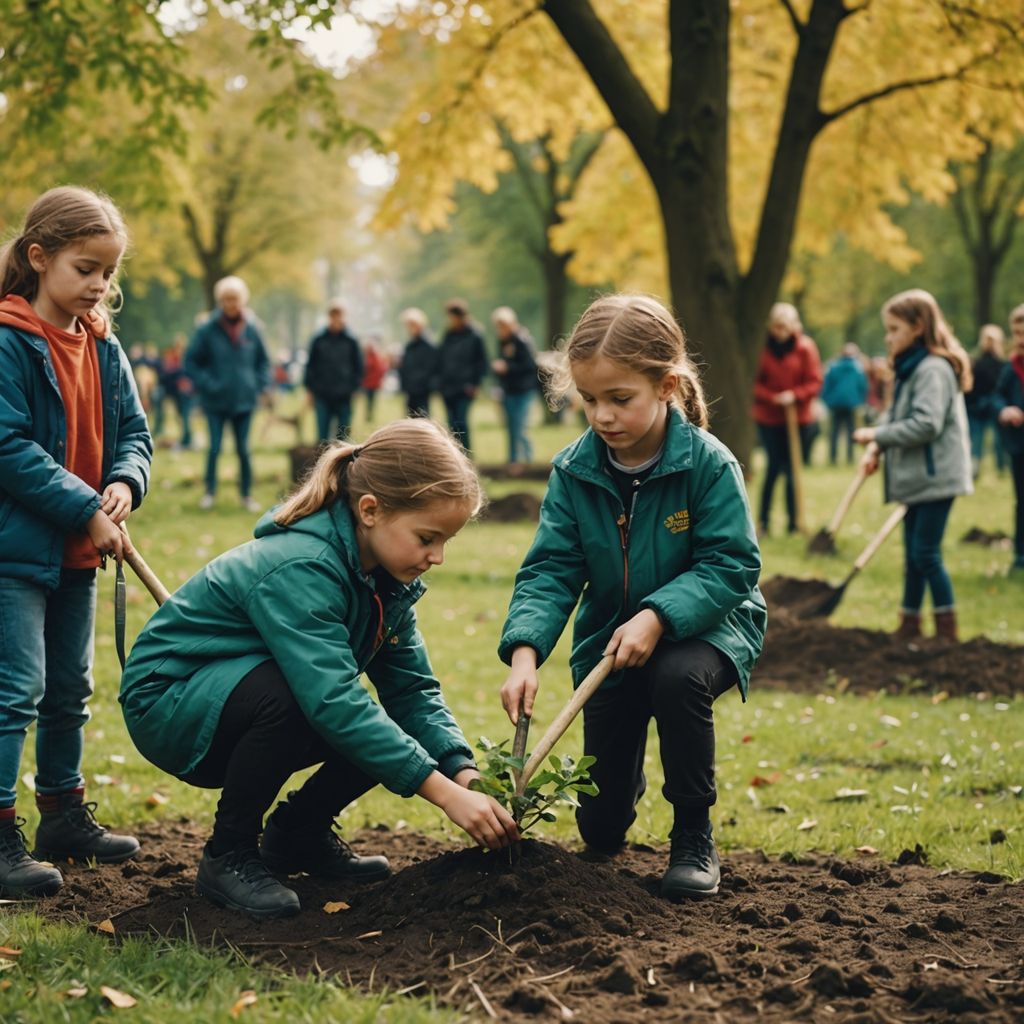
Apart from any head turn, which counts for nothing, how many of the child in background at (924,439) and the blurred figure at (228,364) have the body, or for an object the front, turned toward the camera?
1

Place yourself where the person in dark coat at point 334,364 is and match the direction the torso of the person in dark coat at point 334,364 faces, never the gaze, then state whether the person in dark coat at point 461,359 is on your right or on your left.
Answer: on your left

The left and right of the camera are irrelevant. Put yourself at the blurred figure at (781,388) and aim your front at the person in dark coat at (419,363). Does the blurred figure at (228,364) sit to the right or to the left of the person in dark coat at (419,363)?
left

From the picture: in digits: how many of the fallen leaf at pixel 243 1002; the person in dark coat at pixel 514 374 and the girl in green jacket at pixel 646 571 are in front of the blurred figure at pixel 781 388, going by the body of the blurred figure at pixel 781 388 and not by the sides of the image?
2

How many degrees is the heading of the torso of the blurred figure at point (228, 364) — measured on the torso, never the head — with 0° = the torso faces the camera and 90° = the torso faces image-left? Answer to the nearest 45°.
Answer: approximately 0°

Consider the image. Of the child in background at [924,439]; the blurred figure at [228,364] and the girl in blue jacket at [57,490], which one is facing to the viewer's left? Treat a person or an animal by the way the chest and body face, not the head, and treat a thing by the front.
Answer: the child in background

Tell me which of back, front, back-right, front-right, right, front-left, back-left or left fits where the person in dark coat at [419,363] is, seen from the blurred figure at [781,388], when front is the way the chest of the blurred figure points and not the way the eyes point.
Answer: back-right

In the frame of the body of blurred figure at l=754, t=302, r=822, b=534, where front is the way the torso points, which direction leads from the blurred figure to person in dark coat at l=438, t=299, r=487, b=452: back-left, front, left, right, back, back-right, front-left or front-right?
back-right

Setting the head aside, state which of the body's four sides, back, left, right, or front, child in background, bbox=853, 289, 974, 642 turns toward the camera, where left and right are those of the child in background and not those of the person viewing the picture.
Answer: left

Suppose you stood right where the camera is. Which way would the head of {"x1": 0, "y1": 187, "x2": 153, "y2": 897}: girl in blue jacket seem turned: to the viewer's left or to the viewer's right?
to the viewer's right
